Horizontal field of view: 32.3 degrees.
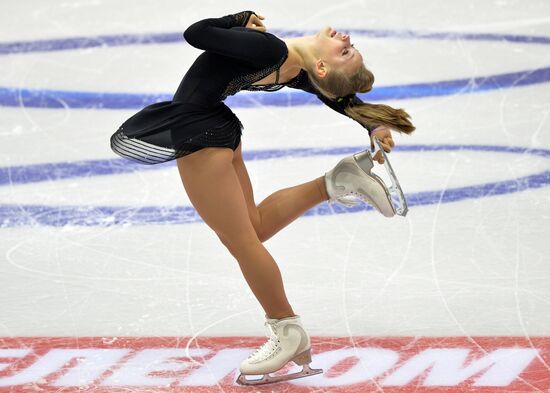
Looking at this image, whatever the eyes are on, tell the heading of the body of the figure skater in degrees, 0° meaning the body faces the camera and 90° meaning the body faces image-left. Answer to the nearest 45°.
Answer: approximately 90°
